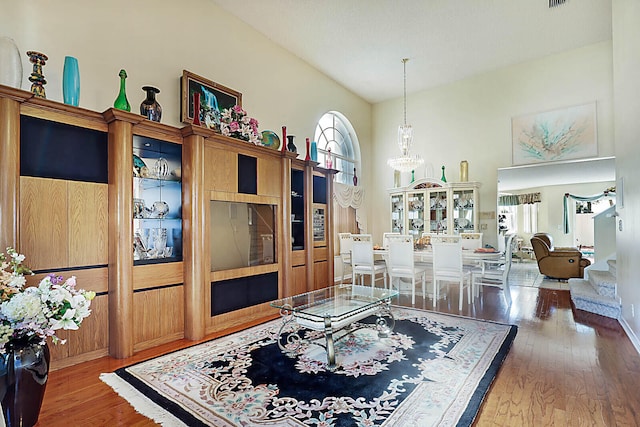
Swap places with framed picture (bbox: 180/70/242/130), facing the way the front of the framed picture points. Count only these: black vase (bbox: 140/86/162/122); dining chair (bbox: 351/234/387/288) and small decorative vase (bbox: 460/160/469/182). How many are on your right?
1

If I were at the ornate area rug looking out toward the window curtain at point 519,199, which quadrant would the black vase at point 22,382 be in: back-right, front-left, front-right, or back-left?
back-left

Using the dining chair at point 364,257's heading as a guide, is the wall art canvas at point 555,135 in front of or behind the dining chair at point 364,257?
in front

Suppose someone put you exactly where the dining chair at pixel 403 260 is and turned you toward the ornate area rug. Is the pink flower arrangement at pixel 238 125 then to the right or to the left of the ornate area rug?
right

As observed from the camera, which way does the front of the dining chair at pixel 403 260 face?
facing away from the viewer and to the right of the viewer

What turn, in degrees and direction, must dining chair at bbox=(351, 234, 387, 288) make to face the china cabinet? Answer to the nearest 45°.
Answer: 0° — it already faces it

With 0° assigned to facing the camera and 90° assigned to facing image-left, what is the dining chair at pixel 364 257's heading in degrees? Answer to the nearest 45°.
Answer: approximately 225°

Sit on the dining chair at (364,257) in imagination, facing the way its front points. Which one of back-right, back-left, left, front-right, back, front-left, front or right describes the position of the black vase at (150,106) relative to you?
back

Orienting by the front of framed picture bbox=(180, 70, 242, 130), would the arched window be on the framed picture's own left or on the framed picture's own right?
on the framed picture's own left
